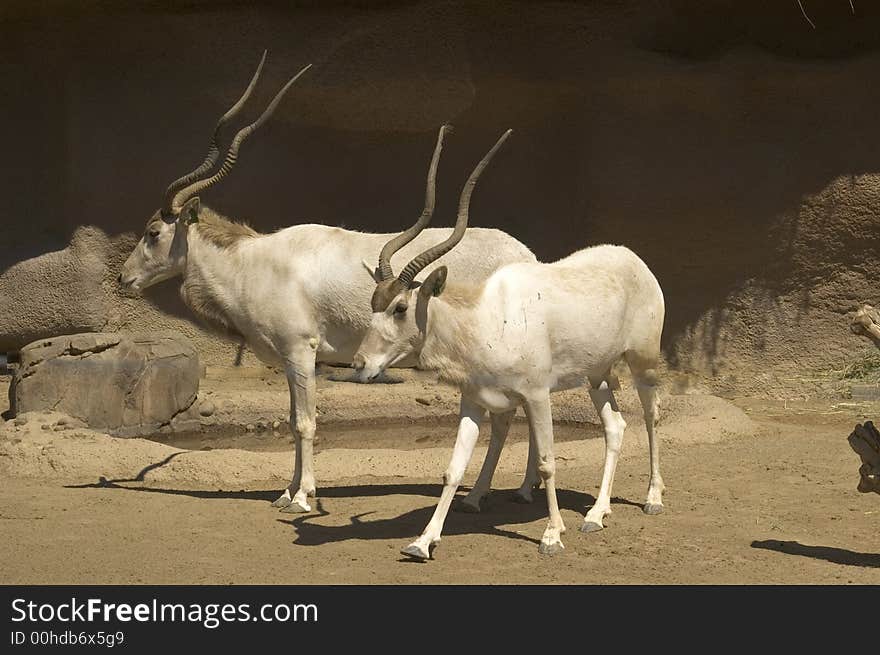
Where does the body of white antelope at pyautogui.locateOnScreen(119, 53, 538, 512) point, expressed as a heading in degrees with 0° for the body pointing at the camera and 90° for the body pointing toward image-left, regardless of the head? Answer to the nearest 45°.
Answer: approximately 90°

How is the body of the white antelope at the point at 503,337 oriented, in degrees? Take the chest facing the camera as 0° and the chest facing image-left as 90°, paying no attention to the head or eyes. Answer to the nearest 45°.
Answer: approximately 45°

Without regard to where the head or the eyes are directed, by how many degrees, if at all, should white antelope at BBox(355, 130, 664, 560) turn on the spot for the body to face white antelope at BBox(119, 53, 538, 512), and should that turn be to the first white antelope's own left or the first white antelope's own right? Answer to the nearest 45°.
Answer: approximately 90° to the first white antelope's own right

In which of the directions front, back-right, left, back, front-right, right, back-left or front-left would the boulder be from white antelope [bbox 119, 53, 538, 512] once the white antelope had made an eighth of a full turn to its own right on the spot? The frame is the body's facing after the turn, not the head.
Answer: front

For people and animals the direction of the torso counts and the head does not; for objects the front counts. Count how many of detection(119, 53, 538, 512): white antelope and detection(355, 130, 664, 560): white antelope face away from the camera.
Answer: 0

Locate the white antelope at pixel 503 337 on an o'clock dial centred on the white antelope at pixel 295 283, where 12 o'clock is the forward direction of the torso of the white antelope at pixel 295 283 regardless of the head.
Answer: the white antelope at pixel 503 337 is roughly at 8 o'clock from the white antelope at pixel 295 283.
